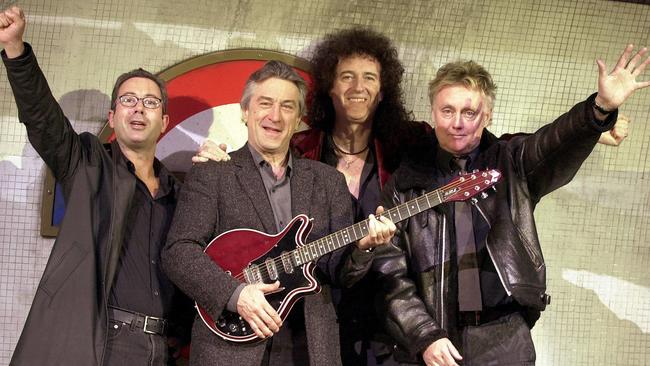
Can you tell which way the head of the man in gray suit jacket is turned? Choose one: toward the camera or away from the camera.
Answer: toward the camera

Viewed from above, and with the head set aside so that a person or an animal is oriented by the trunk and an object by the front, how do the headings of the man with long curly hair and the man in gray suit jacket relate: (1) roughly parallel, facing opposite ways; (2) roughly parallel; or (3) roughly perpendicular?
roughly parallel

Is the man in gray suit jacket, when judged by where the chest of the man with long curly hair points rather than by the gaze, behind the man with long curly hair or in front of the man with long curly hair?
in front

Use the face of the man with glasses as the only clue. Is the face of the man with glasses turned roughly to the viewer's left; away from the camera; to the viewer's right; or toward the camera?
toward the camera

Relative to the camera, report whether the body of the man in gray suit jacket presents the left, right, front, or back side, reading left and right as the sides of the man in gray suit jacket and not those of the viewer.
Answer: front

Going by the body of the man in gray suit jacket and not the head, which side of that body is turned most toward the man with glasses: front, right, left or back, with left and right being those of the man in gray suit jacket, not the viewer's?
right

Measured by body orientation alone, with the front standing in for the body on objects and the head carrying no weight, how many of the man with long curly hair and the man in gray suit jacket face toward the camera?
2

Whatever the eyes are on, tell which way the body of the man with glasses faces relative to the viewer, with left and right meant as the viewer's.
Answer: facing the viewer and to the right of the viewer
